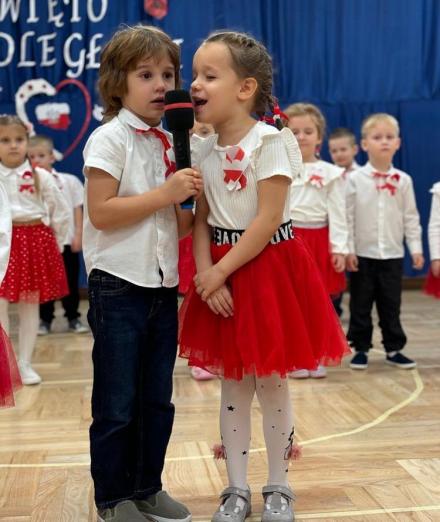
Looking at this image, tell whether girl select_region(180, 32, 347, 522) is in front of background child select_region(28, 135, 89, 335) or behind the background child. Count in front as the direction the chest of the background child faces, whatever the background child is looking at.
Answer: in front

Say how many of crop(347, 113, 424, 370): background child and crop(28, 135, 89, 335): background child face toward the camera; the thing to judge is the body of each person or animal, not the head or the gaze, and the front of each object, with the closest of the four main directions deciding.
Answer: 2

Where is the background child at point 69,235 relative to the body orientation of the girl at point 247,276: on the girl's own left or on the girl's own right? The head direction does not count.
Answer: on the girl's own right

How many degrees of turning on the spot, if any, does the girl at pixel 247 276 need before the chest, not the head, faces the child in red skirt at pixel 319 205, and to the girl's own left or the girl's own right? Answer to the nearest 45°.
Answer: approximately 135° to the girl's own right

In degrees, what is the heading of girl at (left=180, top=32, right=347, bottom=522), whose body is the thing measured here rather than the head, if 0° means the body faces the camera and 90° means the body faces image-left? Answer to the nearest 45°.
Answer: approximately 45°

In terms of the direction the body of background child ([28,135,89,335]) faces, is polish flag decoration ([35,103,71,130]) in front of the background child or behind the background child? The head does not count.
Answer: behind

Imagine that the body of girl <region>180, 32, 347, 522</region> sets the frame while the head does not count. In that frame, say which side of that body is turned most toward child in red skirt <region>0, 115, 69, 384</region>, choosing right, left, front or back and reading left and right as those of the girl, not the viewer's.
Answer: right

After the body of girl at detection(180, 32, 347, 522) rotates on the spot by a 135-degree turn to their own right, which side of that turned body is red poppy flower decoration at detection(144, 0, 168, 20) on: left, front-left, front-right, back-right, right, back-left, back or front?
front

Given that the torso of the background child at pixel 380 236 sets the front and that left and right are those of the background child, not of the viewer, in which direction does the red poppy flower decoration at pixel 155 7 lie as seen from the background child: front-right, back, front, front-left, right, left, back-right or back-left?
back-right

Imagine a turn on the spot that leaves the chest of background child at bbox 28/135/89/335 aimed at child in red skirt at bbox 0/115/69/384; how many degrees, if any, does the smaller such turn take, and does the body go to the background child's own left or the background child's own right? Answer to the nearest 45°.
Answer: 0° — they already face them

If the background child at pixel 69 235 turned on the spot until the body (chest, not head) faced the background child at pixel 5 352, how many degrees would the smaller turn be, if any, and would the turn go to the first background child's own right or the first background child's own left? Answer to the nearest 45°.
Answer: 0° — they already face them

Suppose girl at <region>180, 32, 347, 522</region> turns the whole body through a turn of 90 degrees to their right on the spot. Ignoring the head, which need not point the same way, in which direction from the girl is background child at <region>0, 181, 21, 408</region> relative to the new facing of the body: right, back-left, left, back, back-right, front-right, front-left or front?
front-left
